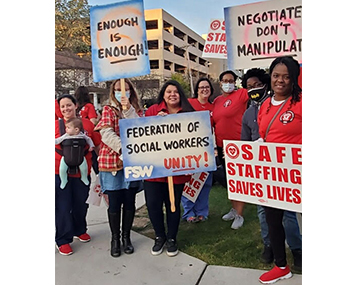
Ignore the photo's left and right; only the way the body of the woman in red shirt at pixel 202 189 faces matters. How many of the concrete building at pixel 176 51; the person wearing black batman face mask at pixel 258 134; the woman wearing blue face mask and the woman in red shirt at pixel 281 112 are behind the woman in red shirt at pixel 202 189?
1

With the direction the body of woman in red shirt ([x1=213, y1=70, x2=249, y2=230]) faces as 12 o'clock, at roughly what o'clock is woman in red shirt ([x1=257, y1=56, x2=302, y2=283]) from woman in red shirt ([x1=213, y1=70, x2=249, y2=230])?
woman in red shirt ([x1=257, y1=56, x2=302, y2=283]) is roughly at 10 o'clock from woman in red shirt ([x1=213, y1=70, x2=249, y2=230]).

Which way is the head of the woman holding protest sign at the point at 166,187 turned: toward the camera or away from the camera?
toward the camera

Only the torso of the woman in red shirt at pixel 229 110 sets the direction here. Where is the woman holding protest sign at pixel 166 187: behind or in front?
in front

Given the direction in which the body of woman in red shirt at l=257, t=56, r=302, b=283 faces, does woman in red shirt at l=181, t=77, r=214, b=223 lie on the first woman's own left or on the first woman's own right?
on the first woman's own right

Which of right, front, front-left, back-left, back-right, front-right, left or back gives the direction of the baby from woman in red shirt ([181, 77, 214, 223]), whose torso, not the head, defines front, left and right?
front-right

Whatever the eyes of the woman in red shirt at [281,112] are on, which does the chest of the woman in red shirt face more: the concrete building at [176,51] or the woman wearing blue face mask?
the woman wearing blue face mask

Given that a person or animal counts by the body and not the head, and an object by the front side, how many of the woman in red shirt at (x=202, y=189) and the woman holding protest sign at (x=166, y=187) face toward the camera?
2

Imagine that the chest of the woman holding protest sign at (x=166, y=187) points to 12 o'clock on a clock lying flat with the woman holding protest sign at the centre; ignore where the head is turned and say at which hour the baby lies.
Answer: The baby is roughly at 3 o'clock from the woman holding protest sign.

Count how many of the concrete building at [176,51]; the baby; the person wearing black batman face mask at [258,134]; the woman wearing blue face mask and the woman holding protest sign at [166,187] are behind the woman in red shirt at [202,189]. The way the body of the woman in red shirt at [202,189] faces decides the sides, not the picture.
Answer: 1

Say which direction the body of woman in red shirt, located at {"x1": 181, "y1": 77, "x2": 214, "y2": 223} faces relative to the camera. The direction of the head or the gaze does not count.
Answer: toward the camera

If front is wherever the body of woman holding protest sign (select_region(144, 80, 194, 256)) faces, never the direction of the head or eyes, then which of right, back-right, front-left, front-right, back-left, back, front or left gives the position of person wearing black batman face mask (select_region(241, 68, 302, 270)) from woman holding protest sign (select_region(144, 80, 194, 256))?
left

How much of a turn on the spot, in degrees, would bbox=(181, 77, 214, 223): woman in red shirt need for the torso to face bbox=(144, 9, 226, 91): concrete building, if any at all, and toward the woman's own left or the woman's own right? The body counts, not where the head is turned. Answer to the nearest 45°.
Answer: approximately 180°

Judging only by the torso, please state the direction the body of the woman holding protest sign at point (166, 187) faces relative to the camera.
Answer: toward the camera

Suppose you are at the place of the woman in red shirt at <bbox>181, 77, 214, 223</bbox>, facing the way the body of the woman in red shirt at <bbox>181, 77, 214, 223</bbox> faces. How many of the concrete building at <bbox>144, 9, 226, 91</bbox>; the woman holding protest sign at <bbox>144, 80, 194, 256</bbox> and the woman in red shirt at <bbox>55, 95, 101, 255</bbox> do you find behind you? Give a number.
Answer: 1
